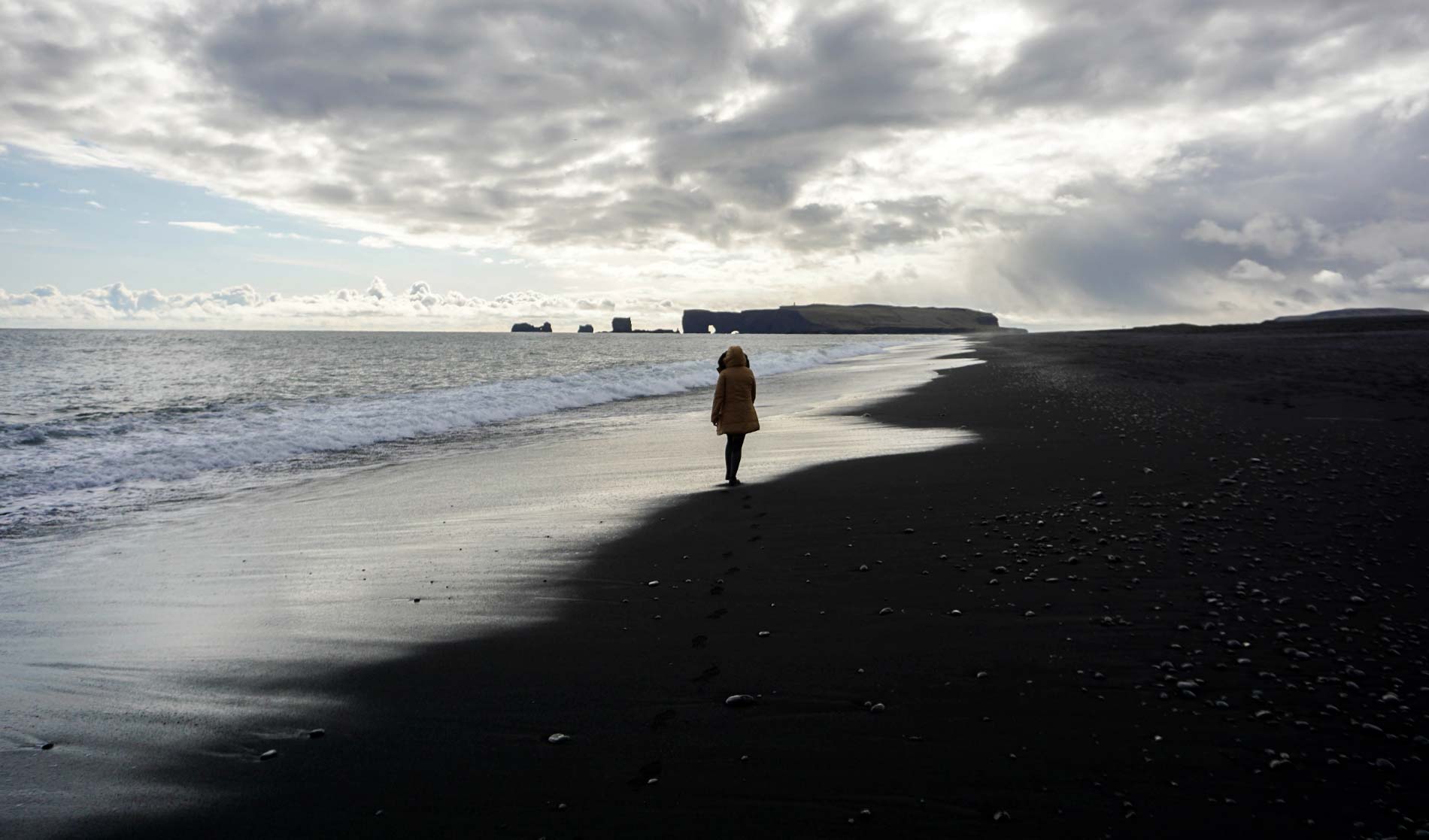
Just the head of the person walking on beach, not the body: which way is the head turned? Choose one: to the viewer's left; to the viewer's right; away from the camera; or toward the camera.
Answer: away from the camera

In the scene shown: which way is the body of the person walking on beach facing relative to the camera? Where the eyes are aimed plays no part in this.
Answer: away from the camera
